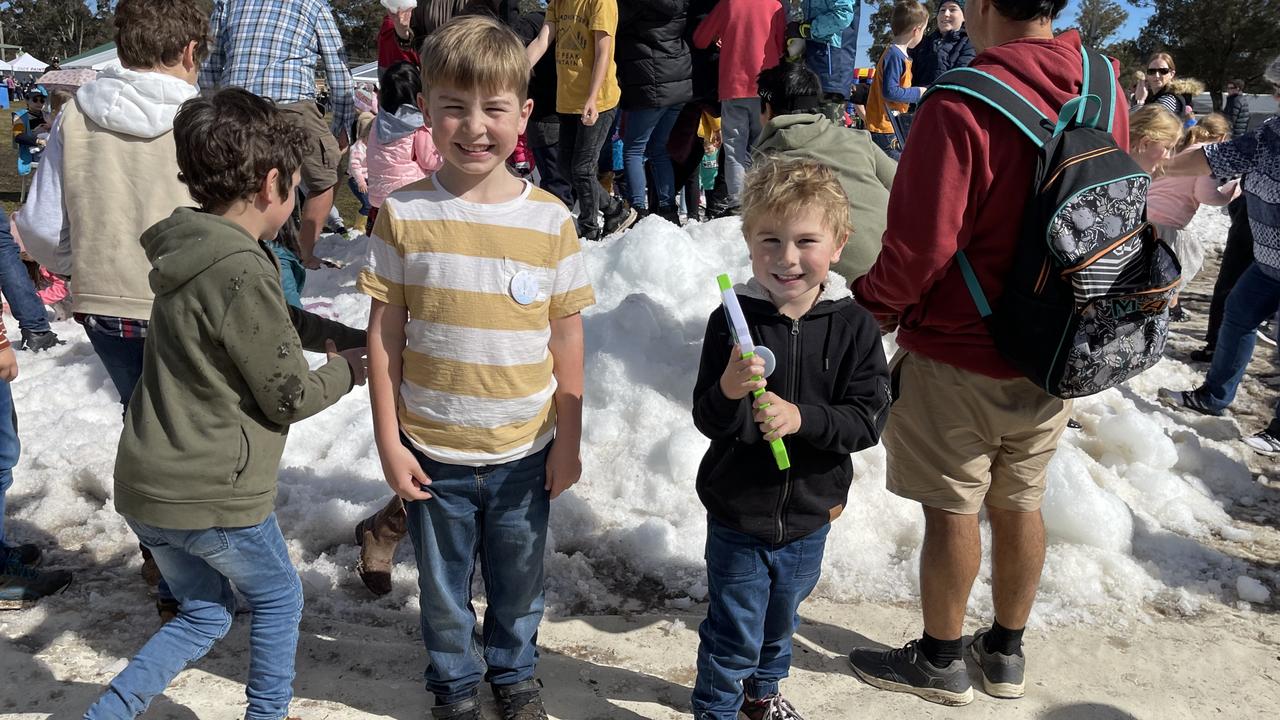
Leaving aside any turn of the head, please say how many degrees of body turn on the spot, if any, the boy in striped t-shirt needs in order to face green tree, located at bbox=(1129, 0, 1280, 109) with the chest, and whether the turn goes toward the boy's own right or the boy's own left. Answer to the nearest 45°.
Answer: approximately 135° to the boy's own left

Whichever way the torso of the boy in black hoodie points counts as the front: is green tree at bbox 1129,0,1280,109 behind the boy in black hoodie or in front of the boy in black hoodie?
behind

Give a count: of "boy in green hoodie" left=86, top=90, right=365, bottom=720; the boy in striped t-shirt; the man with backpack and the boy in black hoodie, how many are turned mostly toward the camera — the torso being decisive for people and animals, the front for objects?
2

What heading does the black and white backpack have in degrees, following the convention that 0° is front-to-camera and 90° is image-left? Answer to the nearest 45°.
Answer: approximately 315°

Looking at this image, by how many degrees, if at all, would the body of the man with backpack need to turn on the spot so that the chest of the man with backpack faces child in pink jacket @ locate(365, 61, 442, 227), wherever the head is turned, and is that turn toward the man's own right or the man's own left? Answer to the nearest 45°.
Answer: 0° — they already face them

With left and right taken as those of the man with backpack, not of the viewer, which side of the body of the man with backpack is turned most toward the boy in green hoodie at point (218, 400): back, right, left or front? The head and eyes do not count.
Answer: left

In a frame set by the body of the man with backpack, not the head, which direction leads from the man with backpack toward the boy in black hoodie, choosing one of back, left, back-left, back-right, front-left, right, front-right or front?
left

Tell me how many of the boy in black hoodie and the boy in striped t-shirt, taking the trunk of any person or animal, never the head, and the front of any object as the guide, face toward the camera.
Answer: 2

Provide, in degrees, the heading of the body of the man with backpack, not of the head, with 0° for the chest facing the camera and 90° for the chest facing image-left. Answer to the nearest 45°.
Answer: approximately 135°

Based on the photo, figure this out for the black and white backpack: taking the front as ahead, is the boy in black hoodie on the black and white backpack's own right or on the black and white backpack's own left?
on the black and white backpack's own right

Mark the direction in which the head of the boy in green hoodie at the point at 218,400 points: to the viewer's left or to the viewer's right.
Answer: to the viewer's right

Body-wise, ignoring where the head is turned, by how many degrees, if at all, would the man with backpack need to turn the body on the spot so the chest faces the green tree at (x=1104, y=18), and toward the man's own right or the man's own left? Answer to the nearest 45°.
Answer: approximately 45° to the man's own right

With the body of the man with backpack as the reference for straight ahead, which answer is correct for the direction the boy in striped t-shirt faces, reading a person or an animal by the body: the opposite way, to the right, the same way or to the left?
the opposite way
